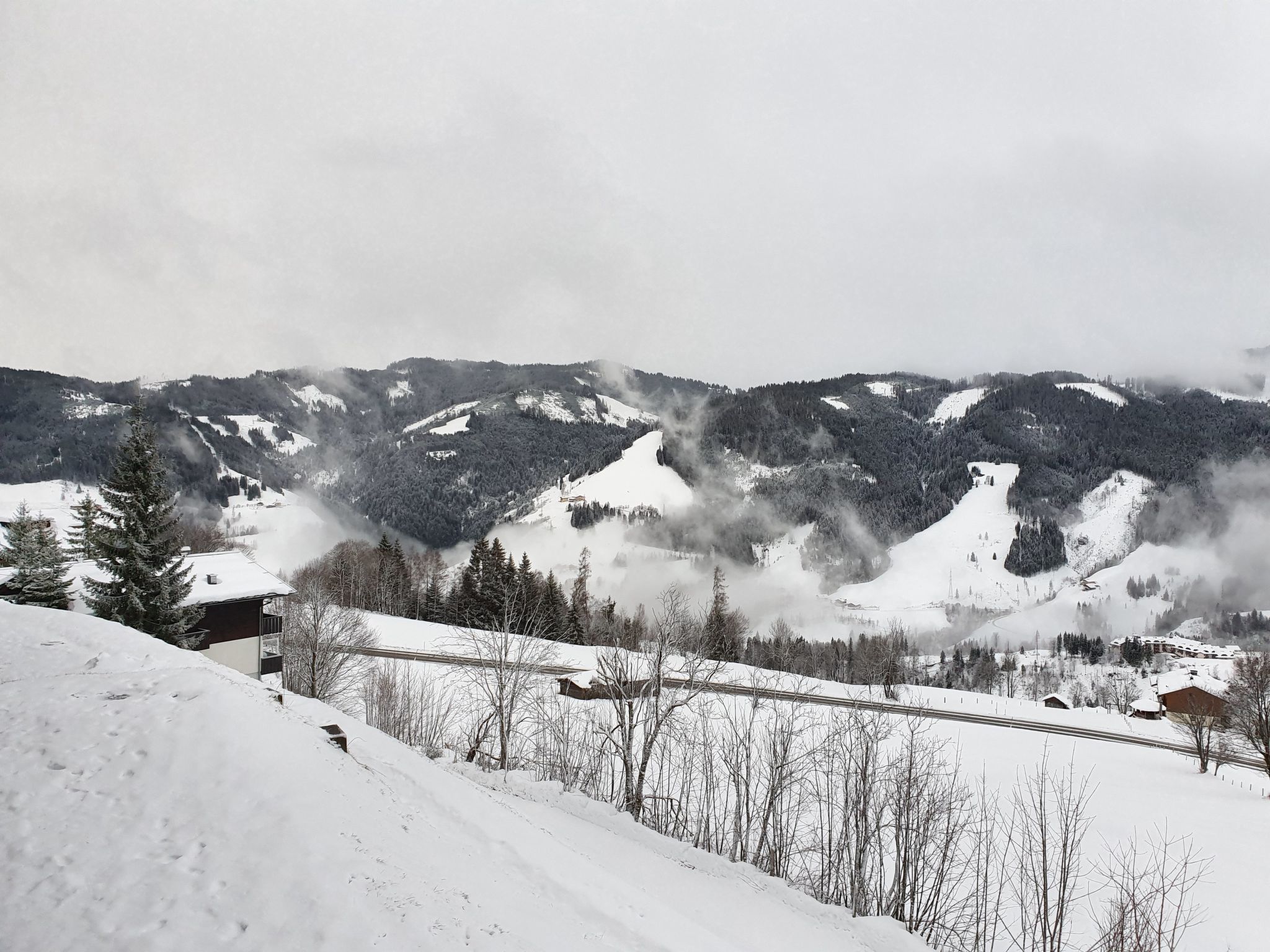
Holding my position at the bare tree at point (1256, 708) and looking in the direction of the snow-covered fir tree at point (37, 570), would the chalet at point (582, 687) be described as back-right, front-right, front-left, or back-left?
front-right

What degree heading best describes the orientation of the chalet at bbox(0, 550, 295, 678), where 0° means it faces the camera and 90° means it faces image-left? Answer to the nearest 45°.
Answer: approximately 270°

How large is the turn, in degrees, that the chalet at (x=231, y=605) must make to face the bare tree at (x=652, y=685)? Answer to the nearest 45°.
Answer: approximately 45° to its right

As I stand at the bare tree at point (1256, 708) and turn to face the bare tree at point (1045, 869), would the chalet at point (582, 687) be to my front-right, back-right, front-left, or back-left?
front-right

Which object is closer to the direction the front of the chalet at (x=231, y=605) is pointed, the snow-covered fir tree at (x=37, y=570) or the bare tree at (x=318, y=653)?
the bare tree

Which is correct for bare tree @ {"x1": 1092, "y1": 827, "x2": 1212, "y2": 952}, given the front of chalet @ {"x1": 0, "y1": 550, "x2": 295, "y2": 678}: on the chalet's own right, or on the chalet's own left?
on the chalet's own right

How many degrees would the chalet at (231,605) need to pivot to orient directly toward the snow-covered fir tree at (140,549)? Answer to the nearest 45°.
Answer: approximately 135° to its right
